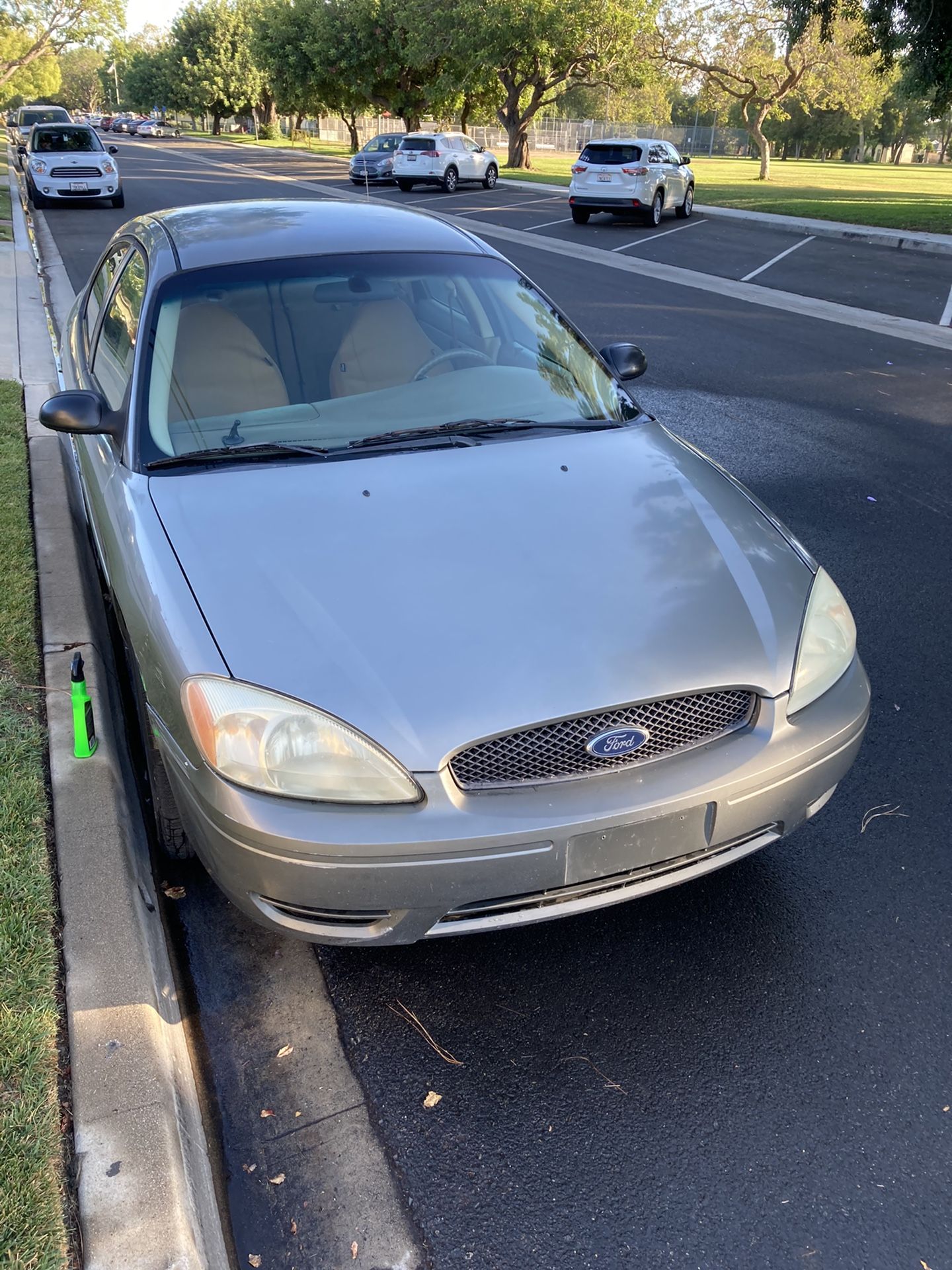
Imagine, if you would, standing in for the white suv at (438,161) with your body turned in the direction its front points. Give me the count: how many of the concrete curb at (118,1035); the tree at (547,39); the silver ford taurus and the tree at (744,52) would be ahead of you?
2

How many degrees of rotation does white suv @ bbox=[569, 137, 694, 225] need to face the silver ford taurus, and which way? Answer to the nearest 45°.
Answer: approximately 135° to its right

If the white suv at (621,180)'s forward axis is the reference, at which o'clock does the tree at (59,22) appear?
The tree is roughly at 9 o'clock from the white suv.

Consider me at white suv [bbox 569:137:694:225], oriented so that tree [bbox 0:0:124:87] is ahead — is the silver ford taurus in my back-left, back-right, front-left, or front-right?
back-left

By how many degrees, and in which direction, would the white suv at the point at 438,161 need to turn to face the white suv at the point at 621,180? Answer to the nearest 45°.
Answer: approximately 135° to its right

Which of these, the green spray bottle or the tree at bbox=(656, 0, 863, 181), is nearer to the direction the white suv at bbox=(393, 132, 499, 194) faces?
the tree

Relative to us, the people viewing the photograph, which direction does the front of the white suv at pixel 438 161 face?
facing away from the viewer and to the right of the viewer

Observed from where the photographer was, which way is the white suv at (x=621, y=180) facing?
facing away from the viewer and to the right of the viewer

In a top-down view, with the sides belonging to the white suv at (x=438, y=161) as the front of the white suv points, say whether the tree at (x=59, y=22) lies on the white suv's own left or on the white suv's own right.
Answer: on the white suv's own left
